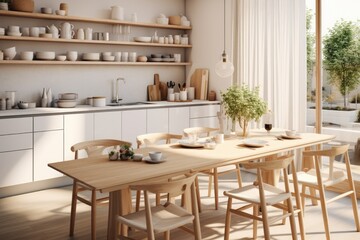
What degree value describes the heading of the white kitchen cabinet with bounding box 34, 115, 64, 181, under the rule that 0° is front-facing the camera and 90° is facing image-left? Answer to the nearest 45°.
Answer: approximately 315°

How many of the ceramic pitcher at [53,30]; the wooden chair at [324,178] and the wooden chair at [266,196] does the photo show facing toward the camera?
0

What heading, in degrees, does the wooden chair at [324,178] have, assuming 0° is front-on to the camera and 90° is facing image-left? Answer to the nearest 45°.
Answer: approximately 135°

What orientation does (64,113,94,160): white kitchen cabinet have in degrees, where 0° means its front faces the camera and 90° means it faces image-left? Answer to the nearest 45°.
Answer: approximately 0°

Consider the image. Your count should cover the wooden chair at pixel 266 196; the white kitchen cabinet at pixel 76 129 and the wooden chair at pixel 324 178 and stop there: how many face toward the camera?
1

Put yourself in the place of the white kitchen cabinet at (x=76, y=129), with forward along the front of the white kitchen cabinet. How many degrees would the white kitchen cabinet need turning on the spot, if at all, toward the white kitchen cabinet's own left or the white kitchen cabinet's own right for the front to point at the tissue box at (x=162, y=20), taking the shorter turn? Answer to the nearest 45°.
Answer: approximately 135° to the white kitchen cabinet's own left

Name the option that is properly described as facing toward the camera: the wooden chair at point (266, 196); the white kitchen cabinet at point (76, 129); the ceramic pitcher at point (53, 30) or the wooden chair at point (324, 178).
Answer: the white kitchen cabinet
